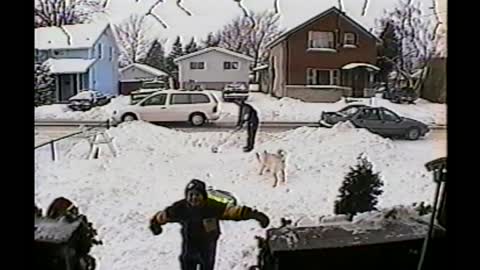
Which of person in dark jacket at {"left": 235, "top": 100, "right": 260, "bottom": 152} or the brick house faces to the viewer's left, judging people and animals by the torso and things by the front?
the person in dark jacket

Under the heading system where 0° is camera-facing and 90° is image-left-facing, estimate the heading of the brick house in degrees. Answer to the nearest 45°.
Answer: approximately 0°

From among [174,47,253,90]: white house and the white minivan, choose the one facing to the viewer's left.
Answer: the white minivan

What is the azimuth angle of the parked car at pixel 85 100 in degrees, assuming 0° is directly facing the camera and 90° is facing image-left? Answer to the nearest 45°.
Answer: approximately 45°

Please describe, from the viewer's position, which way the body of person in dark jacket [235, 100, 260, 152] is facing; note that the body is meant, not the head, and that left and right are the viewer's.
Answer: facing to the left of the viewer

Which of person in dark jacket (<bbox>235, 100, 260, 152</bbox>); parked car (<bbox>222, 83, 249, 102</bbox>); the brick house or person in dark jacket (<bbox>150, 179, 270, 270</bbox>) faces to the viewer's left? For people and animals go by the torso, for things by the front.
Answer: person in dark jacket (<bbox>235, 100, 260, 152</bbox>)
